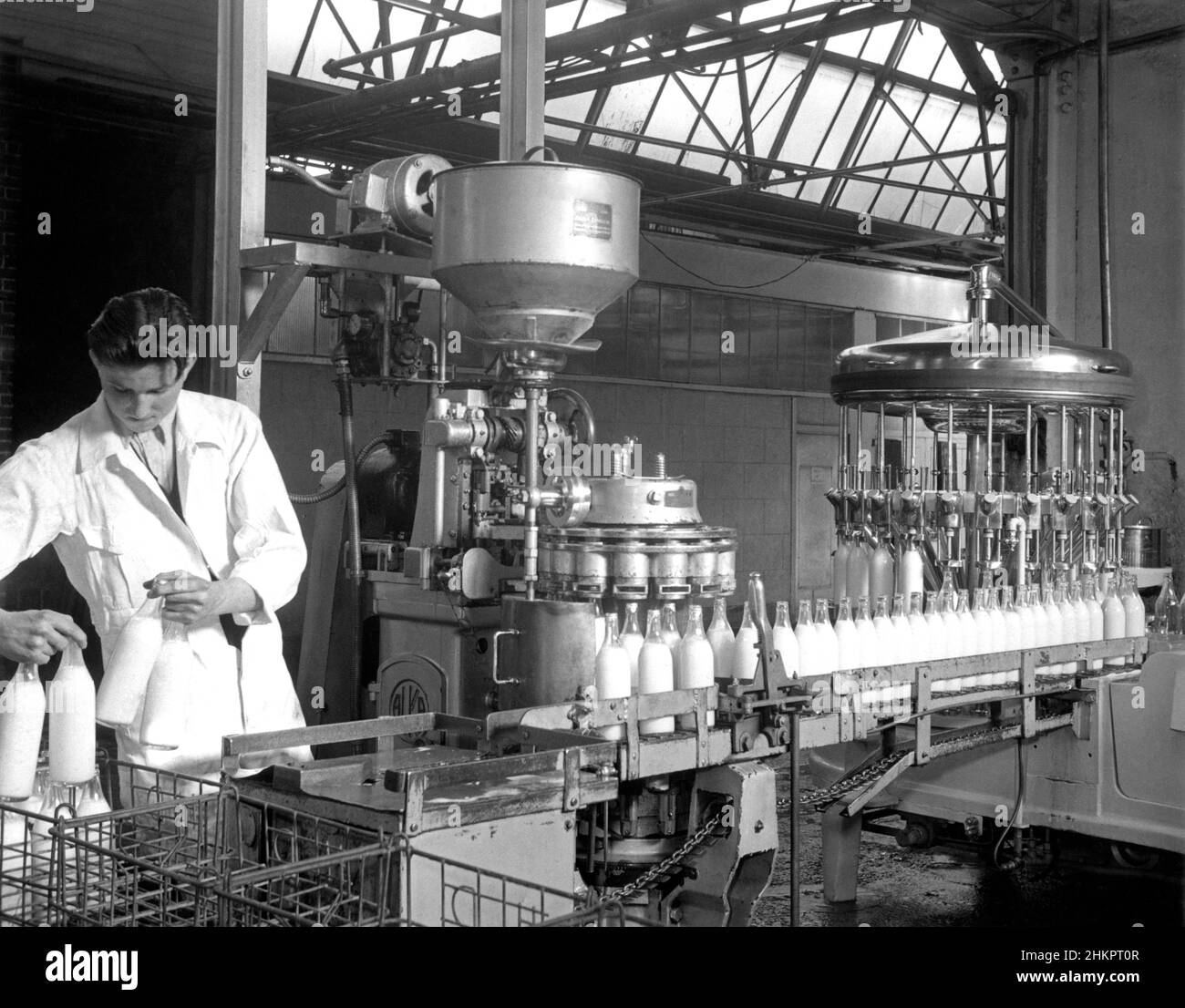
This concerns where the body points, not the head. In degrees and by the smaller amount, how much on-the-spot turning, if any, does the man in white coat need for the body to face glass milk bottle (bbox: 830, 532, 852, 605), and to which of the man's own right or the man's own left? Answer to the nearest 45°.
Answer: approximately 135° to the man's own left

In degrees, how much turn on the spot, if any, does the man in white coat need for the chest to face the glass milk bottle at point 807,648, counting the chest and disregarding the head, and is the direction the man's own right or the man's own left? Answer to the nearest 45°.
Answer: approximately 90° to the man's own left

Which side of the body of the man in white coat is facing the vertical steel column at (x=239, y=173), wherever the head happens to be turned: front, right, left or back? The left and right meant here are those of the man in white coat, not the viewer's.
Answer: back

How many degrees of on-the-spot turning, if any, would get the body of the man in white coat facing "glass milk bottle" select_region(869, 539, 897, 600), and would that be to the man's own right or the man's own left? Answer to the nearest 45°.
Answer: approximately 135° to the man's own left

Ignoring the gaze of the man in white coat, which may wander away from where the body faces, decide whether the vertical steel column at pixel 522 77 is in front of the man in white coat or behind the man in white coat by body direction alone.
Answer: behind

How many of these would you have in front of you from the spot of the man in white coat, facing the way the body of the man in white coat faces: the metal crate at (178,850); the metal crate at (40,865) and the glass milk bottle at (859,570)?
2

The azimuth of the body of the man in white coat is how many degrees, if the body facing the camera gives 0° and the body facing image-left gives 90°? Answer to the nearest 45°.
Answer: approximately 0°

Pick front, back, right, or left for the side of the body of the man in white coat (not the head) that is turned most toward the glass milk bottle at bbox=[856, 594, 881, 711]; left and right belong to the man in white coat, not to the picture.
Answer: left

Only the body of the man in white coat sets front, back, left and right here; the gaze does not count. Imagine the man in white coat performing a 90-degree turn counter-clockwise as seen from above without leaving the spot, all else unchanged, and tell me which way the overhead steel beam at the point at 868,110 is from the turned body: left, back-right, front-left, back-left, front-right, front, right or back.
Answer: front-left

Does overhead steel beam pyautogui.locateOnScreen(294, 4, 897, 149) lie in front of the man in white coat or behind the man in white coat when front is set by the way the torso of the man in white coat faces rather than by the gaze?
behind

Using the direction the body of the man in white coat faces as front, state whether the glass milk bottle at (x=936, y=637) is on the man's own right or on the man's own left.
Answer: on the man's own left

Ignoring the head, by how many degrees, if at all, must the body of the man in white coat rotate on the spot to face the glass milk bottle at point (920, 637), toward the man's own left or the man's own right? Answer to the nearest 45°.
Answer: approximately 90° to the man's own left
